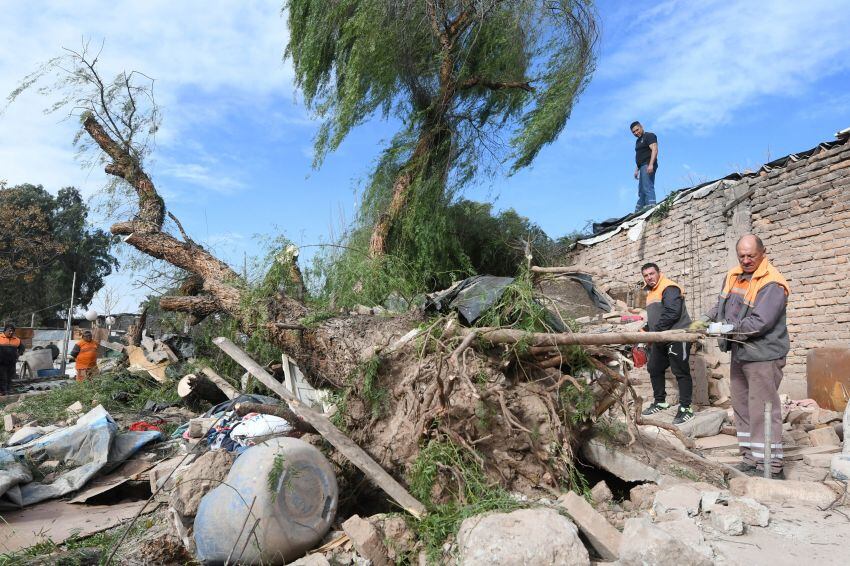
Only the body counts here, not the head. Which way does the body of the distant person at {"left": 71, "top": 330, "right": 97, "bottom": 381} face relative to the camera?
toward the camera

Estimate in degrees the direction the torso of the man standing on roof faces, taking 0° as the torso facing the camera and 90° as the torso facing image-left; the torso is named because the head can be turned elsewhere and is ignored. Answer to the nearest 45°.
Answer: approximately 45°

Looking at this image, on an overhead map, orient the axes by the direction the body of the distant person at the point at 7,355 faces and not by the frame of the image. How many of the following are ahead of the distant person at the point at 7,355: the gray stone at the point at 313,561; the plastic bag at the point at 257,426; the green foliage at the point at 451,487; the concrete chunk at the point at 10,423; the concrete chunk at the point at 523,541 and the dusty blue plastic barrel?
6

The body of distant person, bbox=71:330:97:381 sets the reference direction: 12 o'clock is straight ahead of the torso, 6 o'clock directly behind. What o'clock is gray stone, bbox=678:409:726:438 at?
The gray stone is roughly at 11 o'clock from the distant person.

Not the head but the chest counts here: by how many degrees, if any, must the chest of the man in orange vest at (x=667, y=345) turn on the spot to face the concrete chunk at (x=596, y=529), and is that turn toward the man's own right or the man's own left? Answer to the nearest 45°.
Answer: approximately 45° to the man's own left

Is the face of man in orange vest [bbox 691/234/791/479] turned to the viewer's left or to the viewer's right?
to the viewer's left

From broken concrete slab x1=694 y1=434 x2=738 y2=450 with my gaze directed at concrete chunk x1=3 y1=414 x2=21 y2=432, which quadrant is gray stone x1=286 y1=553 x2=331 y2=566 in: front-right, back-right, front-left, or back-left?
front-left

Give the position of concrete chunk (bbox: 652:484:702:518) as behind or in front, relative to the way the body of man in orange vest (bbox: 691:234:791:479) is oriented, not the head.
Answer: in front

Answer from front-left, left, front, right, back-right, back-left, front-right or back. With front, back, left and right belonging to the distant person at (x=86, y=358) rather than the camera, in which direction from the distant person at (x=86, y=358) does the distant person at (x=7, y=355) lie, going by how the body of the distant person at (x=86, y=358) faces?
back-right

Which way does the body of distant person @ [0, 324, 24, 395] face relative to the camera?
toward the camera

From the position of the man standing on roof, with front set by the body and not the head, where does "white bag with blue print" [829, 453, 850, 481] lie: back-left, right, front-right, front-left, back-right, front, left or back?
front-left

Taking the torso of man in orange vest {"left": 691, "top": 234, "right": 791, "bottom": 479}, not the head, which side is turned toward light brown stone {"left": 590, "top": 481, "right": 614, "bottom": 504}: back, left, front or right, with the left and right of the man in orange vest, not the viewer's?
front

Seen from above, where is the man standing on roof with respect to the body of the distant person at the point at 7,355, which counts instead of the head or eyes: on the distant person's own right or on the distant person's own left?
on the distant person's own left

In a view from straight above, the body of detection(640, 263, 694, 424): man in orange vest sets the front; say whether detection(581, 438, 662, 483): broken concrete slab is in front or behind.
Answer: in front
